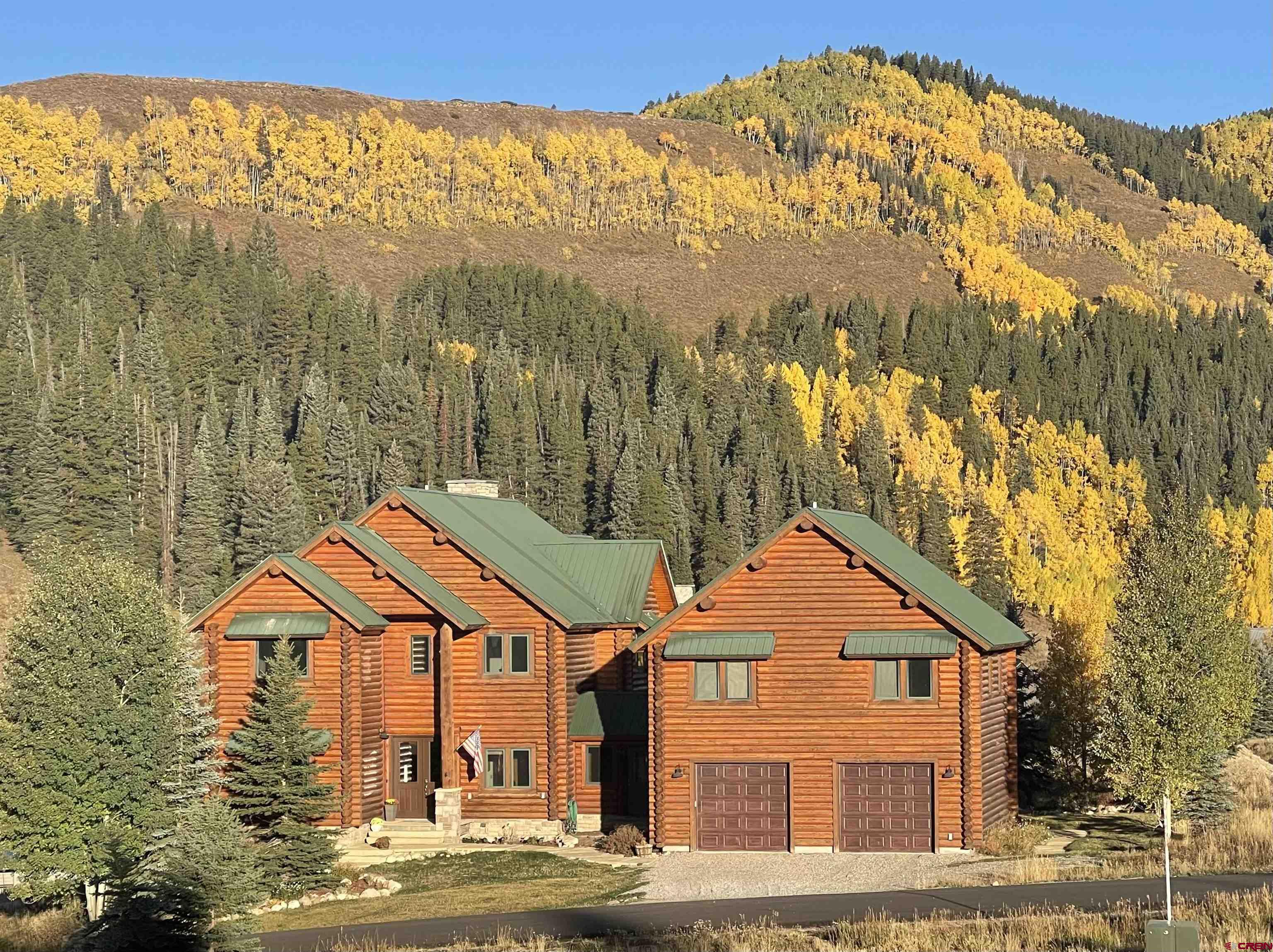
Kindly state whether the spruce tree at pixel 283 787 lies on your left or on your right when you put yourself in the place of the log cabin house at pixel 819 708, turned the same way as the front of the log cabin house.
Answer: on your right

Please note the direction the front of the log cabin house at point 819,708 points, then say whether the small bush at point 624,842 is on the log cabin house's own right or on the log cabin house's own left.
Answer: on the log cabin house's own right

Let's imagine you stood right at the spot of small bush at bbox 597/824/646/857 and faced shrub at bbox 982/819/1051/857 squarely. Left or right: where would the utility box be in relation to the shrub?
right

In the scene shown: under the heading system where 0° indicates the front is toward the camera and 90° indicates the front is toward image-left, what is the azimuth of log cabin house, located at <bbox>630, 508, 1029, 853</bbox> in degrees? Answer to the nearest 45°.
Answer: approximately 0°
